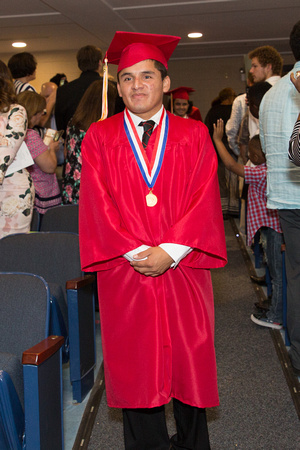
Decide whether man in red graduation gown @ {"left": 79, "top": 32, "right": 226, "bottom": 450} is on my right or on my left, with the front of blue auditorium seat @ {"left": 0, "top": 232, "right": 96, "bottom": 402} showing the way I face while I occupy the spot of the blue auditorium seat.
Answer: on my left

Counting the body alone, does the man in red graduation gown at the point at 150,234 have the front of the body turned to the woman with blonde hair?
no

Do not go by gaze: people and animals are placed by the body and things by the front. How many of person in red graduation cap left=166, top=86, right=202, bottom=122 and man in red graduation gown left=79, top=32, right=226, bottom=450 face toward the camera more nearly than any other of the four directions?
2

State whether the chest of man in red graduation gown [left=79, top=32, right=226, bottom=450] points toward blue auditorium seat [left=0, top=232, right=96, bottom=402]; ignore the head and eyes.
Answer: no

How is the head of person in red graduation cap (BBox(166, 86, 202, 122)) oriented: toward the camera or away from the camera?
toward the camera

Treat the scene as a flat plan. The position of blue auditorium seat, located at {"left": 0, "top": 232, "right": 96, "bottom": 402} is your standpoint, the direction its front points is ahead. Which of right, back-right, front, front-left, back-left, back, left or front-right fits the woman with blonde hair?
back-right

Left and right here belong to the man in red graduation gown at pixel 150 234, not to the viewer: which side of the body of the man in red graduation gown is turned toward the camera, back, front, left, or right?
front

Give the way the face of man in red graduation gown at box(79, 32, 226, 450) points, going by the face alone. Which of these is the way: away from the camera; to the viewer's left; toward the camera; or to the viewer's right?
toward the camera

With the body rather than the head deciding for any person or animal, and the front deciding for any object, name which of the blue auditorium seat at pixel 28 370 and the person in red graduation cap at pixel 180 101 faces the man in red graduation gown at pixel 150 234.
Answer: the person in red graduation cap

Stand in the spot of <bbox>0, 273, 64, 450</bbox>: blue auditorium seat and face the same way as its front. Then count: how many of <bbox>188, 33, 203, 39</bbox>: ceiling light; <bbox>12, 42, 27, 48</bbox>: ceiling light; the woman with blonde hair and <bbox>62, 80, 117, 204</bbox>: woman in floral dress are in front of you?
0

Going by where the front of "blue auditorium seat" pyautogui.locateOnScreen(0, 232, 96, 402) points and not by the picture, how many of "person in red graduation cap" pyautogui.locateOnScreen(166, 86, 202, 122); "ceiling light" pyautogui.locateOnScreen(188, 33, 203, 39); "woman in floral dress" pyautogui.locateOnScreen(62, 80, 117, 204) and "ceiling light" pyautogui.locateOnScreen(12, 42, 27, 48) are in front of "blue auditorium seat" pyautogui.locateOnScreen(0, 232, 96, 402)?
0

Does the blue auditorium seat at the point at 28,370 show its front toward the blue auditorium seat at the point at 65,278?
no

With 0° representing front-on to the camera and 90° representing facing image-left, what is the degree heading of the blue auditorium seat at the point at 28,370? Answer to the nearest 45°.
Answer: approximately 45°

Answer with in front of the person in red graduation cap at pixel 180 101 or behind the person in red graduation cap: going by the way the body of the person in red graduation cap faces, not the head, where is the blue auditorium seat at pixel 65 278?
in front

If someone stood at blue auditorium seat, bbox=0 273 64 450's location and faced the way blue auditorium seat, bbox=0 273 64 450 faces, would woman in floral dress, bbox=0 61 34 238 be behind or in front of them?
behind

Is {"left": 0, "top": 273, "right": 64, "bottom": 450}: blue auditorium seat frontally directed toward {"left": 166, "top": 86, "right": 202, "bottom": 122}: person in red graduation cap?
no

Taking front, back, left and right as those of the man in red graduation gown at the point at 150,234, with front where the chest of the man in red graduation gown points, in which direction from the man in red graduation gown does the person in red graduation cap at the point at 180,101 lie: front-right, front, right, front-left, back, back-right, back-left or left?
back
